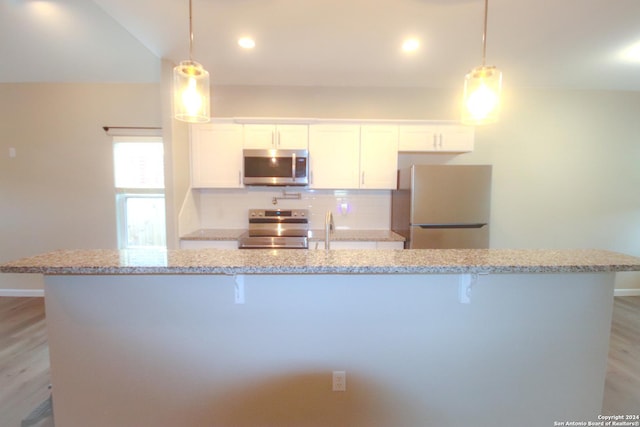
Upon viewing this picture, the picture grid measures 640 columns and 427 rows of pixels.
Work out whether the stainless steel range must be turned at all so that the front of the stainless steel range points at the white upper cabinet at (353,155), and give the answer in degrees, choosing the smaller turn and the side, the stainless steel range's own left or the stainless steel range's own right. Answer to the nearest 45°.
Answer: approximately 45° to the stainless steel range's own left

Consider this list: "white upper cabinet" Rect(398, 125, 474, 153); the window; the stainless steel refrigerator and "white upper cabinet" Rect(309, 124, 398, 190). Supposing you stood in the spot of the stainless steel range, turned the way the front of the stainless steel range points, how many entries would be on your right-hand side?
1

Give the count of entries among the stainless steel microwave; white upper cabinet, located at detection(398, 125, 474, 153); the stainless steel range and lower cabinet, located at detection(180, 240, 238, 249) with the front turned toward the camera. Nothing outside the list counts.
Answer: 4

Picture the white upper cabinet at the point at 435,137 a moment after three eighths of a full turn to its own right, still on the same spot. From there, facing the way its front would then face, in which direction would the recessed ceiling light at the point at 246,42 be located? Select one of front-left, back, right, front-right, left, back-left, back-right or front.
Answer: left

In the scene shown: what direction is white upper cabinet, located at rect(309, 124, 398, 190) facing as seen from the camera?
toward the camera

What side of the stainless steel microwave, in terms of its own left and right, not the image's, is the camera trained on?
front

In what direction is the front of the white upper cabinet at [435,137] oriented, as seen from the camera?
facing the viewer

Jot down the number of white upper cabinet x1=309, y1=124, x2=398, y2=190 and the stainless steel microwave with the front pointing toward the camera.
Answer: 2

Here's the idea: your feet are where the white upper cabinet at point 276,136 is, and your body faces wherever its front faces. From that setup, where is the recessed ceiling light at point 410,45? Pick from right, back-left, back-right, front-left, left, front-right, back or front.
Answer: front-left

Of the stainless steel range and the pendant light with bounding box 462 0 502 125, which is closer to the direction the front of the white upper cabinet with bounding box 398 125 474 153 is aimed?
the pendant light

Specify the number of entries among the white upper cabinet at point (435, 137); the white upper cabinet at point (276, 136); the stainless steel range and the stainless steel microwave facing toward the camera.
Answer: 4
